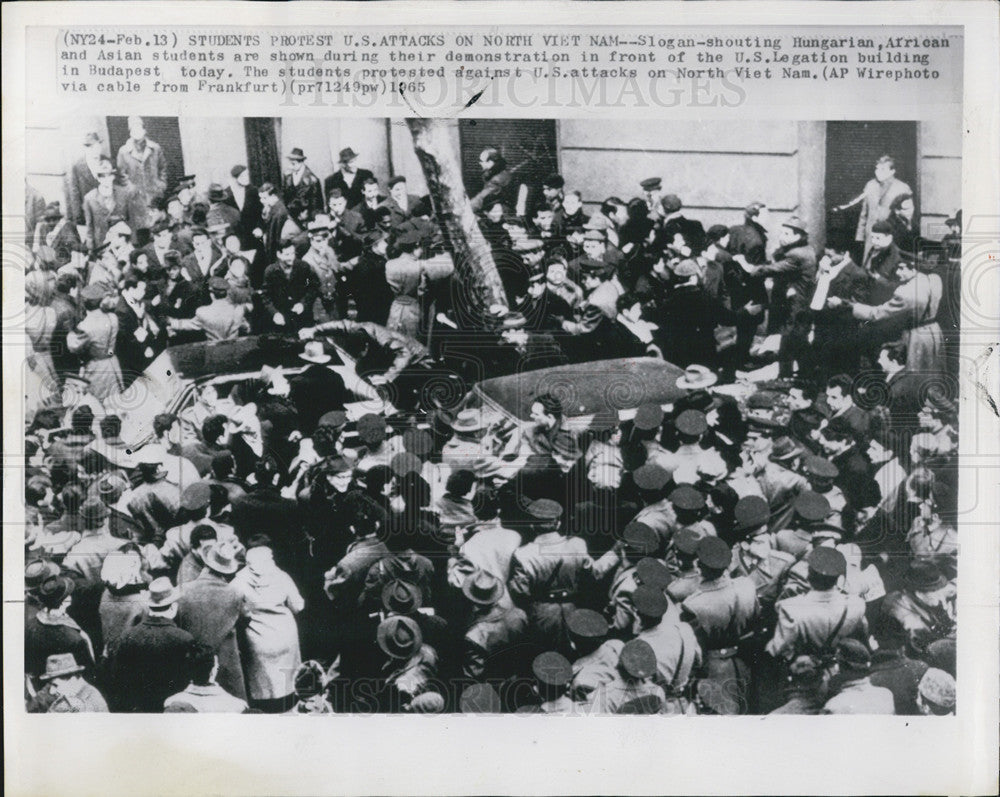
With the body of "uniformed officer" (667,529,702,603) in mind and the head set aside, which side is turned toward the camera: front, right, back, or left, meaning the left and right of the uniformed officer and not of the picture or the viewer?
back

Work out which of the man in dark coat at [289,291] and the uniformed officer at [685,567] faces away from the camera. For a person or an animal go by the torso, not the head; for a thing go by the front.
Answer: the uniformed officer

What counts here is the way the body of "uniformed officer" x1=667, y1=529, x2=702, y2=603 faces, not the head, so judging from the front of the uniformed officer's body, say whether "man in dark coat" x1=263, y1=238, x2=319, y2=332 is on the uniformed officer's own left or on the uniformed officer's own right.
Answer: on the uniformed officer's own left

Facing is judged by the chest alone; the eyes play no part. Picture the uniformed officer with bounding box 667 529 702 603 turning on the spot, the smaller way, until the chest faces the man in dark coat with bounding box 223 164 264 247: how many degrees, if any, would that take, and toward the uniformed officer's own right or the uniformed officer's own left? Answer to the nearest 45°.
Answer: approximately 90° to the uniformed officer's own left

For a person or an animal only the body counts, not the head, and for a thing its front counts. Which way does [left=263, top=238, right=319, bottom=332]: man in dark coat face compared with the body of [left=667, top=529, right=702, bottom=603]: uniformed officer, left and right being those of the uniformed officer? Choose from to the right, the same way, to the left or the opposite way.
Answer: the opposite way

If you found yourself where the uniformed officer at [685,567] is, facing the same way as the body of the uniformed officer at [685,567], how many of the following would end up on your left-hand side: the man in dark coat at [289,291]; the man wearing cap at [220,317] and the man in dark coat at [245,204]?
3

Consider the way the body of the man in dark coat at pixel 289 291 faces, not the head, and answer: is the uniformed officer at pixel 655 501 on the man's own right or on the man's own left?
on the man's own left

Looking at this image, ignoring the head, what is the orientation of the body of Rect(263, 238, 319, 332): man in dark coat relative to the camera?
toward the camera

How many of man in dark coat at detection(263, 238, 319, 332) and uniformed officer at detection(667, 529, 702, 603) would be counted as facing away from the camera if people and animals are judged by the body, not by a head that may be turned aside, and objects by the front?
1
